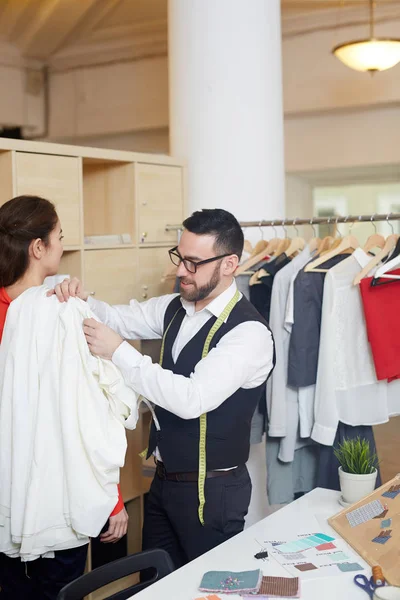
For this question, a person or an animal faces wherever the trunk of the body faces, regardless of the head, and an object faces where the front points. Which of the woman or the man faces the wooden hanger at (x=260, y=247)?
the woman

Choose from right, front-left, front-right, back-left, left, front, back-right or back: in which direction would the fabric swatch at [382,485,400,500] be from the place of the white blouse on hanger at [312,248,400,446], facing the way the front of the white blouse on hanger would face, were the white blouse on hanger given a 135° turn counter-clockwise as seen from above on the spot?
back

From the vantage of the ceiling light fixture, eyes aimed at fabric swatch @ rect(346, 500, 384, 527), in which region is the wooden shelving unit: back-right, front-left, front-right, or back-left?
front-right

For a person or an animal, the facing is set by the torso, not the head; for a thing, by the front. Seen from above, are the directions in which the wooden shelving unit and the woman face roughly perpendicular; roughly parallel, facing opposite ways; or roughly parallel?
roughly perpendicular

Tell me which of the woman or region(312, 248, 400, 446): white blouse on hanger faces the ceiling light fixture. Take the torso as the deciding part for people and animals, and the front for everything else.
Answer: the woman

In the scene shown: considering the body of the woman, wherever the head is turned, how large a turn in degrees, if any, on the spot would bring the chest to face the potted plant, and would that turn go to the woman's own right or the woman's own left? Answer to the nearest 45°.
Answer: approximately 45° to the woman's own right

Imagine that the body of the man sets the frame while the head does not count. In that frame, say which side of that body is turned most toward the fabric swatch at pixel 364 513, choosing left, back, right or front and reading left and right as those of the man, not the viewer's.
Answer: left

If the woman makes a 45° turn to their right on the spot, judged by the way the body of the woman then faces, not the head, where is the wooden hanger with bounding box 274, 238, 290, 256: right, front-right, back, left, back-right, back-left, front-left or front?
front-left

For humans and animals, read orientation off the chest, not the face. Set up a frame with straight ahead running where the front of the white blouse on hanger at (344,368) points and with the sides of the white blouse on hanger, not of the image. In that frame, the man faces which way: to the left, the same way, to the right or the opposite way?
to the right

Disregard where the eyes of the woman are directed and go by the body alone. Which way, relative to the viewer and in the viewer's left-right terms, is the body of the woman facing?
facing away from the viewer and to the right of the viewer

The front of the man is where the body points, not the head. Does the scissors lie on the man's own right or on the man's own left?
on the man's own left

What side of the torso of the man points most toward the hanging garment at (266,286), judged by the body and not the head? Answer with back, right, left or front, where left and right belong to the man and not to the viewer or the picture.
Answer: back

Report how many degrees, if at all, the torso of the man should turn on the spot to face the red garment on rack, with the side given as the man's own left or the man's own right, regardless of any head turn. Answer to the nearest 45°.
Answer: approximately 180°

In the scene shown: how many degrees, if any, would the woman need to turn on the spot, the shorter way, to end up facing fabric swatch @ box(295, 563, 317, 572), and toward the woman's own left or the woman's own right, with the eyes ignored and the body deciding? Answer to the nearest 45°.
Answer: approximately 90° to the woman's own right

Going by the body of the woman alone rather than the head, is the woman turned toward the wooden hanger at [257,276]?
yes

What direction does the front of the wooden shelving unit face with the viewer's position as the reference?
facing the viewer and to the right of the viewer

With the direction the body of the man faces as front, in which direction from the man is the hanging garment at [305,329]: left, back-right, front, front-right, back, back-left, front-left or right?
back

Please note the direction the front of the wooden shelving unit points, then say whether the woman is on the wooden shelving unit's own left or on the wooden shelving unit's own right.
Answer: on the wooden shelving unit's own right
